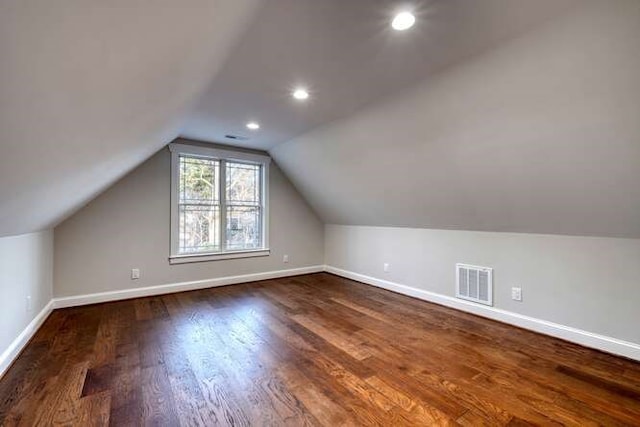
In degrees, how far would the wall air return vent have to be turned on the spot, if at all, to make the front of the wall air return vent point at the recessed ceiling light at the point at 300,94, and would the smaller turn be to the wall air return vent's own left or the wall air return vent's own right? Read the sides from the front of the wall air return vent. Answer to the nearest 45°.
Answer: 0° — it already faces it

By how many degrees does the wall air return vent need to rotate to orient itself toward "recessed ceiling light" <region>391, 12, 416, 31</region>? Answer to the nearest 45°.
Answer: approximately 45° to its left

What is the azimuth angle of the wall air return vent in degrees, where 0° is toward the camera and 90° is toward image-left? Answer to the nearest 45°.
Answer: approximately 45°

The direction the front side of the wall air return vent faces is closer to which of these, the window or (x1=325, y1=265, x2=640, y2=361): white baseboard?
the window

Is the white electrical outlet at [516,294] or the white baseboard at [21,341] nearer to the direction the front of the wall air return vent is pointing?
the white baseboard

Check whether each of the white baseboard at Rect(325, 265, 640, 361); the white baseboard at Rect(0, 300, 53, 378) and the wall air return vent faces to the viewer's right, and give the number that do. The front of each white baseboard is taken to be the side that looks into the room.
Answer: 1

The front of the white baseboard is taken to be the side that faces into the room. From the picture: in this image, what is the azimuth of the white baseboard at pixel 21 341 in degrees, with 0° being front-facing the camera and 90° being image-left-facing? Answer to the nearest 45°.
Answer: approximately 270°

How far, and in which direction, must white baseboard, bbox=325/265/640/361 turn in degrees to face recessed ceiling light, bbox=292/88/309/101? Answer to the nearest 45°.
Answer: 0° — it already faces it
